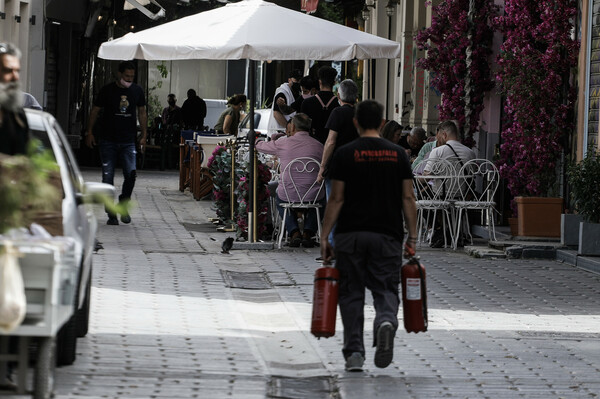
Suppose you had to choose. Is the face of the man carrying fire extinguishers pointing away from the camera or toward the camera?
away from the camera

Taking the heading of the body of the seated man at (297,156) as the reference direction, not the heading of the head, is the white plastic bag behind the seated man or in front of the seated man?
behind

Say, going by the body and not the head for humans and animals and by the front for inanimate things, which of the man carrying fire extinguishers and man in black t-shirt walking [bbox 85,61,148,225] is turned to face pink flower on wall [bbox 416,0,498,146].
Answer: the man carrying fire extinguishers

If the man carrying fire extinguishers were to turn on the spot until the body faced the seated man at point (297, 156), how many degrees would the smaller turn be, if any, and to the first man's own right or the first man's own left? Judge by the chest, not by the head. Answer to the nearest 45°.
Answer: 0° — they already face them

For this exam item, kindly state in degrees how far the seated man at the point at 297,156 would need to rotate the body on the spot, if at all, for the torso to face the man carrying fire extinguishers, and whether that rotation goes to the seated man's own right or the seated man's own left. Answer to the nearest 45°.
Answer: approximately 180°

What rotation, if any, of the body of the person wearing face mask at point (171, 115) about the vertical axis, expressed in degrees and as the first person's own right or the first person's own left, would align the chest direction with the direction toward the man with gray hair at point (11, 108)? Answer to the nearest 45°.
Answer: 0° — they already face them

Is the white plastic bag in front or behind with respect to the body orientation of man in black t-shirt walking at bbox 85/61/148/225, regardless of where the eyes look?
in front

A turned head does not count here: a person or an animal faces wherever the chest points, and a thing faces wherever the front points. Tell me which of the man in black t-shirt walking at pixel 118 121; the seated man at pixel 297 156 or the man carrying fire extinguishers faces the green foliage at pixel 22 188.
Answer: the man in black t-shirt walking
